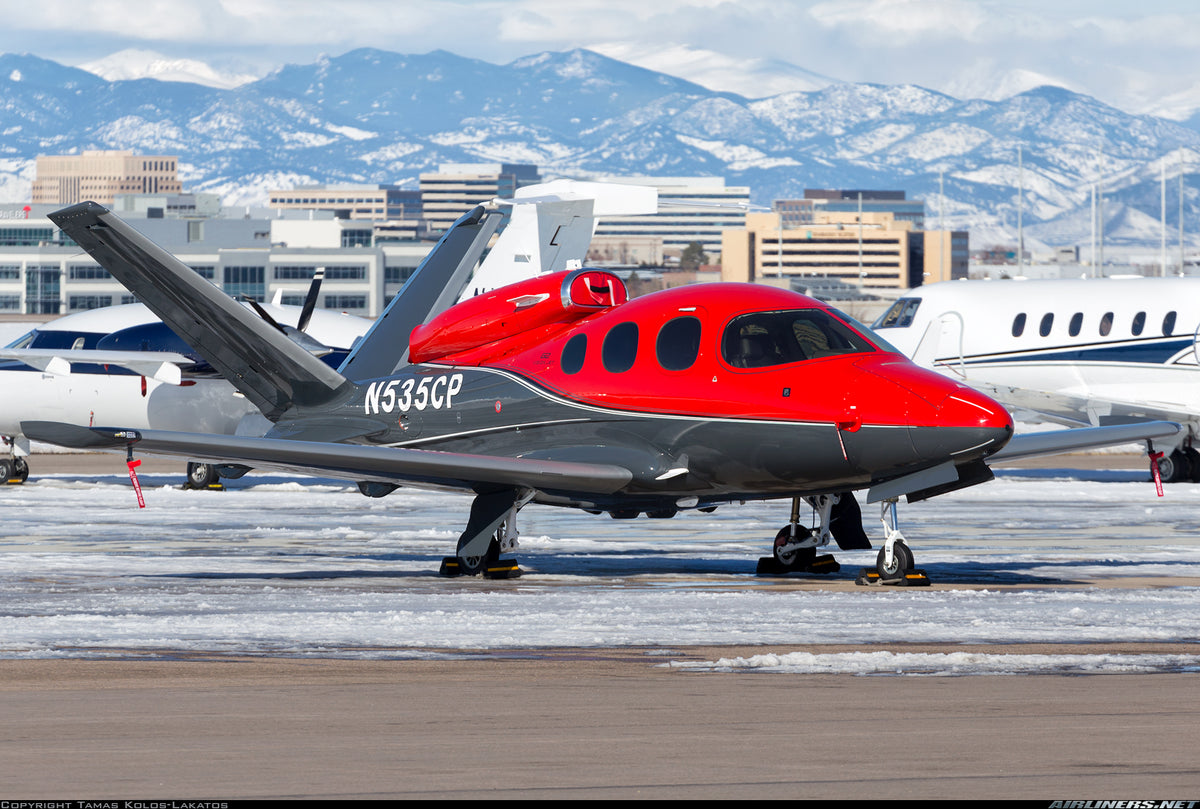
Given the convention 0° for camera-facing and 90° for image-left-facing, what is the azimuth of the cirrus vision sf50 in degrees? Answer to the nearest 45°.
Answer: approximately 315°

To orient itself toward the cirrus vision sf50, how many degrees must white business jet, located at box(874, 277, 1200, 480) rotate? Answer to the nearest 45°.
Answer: approximately 90° to its left

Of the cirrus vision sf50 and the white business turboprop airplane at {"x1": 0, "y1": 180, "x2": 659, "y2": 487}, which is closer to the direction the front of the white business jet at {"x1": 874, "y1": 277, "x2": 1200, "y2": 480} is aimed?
the white business turboprop airplane

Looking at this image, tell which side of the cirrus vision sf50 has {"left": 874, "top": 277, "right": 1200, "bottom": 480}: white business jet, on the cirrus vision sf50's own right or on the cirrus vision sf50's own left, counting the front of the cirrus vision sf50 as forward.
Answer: on the cirrus vision sf50's own left

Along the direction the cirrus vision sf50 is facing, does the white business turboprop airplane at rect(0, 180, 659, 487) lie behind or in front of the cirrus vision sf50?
behind

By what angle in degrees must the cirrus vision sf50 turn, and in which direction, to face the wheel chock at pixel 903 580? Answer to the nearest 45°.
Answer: approximately 45° to its left

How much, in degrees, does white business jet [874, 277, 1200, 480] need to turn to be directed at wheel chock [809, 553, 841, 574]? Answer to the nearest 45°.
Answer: approximately 90° to its left

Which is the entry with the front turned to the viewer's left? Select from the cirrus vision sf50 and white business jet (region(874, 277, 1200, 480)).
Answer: the white business jet

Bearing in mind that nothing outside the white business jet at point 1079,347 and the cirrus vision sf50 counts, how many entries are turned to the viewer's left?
1

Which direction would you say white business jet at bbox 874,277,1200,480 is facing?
to the viewer's left

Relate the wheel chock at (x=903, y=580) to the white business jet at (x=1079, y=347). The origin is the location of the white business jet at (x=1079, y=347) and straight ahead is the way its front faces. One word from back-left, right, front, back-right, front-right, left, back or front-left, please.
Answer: left

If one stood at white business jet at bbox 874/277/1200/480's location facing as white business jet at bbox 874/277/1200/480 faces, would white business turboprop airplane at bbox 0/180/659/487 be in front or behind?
in front

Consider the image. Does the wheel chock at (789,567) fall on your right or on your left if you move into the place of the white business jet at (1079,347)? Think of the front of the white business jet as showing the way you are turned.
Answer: on your left
